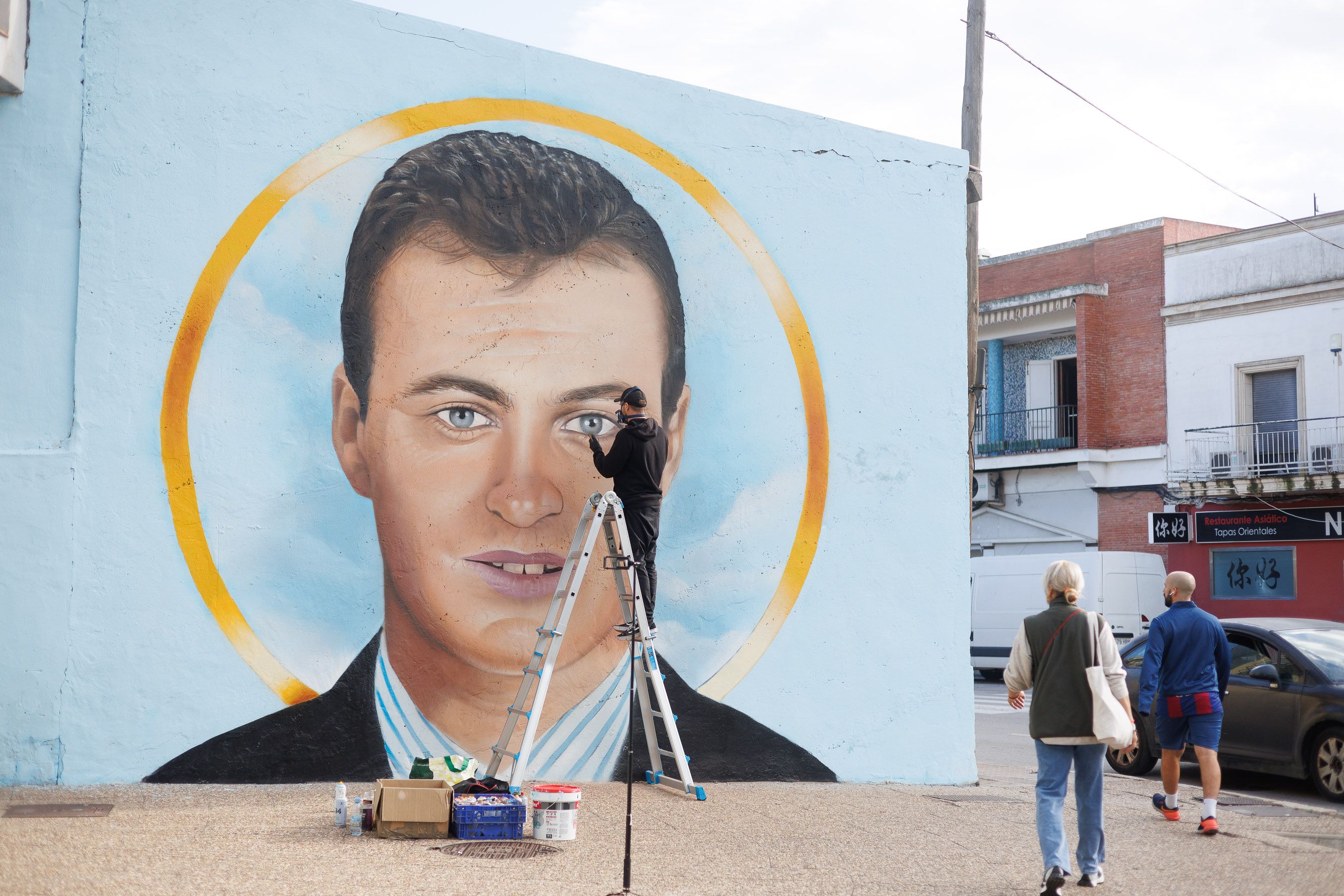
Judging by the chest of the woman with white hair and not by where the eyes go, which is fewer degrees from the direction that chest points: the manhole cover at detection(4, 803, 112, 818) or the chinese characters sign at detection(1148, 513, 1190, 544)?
the chinese characters sign

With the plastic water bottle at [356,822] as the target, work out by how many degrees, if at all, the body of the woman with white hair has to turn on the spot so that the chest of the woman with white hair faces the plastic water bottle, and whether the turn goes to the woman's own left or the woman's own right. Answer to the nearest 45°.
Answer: approximately 90° to the woman's own left

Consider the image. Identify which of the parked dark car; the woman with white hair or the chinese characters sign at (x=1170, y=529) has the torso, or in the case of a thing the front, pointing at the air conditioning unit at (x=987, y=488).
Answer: the woman with white hair

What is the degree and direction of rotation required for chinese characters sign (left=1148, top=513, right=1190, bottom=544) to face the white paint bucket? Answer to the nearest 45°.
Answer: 0° — it already faces it

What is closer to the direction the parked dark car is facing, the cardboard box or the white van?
the cardboard box

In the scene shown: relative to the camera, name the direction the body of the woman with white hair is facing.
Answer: away from the camera

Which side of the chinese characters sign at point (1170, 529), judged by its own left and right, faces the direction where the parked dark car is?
front

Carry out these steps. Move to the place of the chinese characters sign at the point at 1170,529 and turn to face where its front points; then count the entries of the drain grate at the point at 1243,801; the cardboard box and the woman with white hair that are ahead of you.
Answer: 3

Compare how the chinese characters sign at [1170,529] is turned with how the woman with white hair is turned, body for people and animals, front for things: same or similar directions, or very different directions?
very different directions
